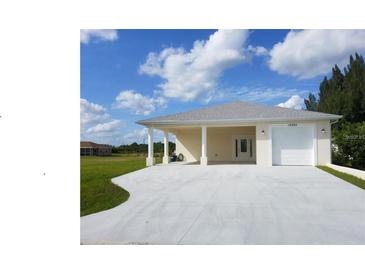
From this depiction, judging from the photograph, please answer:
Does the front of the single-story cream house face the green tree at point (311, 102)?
no

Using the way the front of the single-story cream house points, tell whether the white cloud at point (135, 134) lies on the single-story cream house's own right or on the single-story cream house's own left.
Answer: on the single-story cream house's own right

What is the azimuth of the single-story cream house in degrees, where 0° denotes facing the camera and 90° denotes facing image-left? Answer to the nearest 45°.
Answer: approximately 0°

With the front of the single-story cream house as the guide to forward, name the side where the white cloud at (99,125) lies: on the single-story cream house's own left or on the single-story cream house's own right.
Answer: on the single-story cream house's own right

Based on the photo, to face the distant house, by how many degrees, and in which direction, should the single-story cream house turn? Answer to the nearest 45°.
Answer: approximately 135° to its right

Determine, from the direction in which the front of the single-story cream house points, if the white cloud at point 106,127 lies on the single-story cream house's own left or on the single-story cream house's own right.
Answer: on the single-story cream house's own right

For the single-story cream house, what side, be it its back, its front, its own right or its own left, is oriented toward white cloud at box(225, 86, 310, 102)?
back
